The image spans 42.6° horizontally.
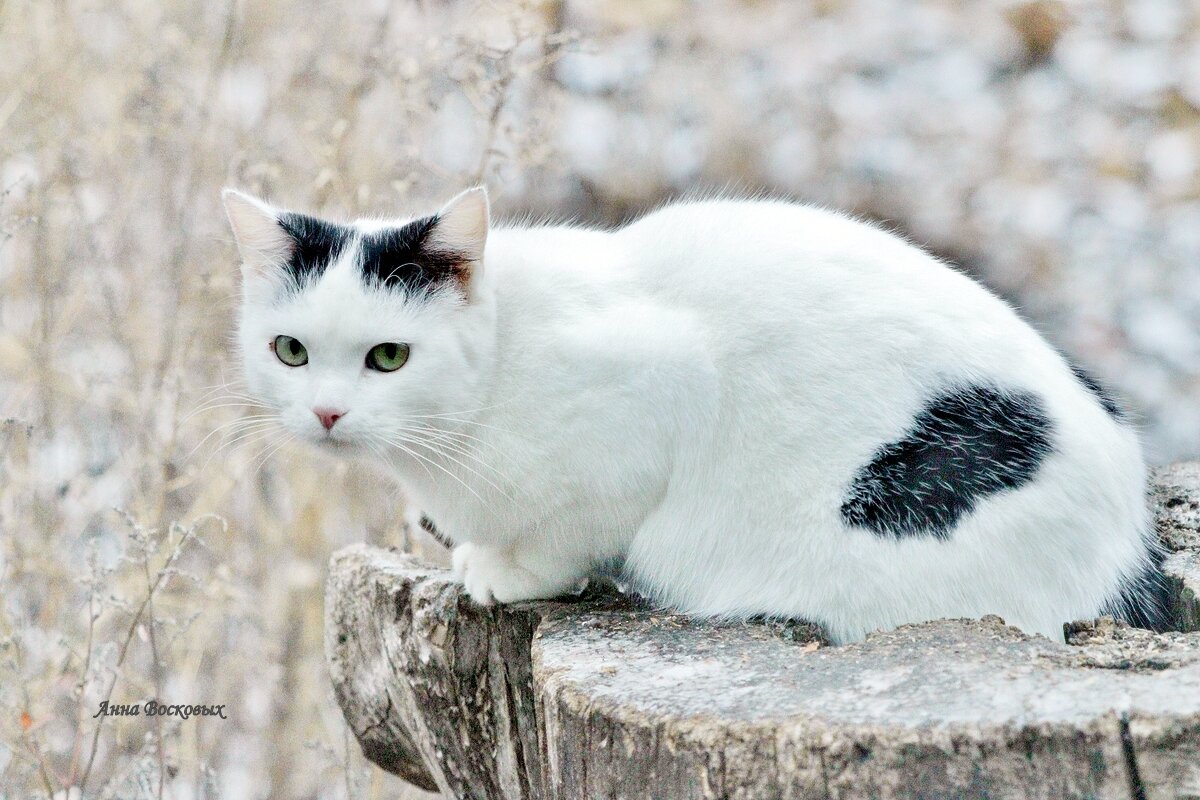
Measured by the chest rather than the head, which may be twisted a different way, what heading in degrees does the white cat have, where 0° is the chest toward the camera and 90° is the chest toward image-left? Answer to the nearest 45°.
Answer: approximately 90°
